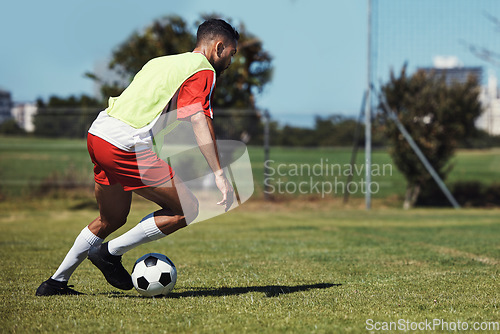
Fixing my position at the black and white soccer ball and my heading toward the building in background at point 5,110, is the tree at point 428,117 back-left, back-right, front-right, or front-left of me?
front-right

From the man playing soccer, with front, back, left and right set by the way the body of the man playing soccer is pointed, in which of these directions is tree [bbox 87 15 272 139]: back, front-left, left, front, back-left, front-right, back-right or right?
left

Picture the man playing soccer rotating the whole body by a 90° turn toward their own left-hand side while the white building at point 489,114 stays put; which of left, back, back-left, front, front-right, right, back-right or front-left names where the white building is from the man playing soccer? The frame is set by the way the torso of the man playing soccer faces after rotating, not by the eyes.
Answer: front-right

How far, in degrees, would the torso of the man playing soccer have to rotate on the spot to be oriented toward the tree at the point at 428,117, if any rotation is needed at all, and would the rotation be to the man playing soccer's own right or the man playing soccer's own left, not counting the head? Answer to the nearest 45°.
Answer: approximately 45° to the man playing soccer's own left

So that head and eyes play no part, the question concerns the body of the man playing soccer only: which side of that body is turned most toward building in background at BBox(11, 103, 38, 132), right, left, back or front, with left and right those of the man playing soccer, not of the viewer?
left

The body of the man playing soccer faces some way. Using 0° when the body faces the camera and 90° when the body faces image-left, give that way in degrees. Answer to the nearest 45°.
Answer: approximately 270°

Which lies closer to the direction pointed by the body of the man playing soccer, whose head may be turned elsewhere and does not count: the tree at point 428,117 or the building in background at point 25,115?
the tree

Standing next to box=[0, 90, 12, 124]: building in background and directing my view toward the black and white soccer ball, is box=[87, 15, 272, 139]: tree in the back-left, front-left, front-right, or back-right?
front-left

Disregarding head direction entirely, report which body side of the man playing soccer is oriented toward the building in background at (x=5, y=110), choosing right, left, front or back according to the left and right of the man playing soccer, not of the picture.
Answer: left
